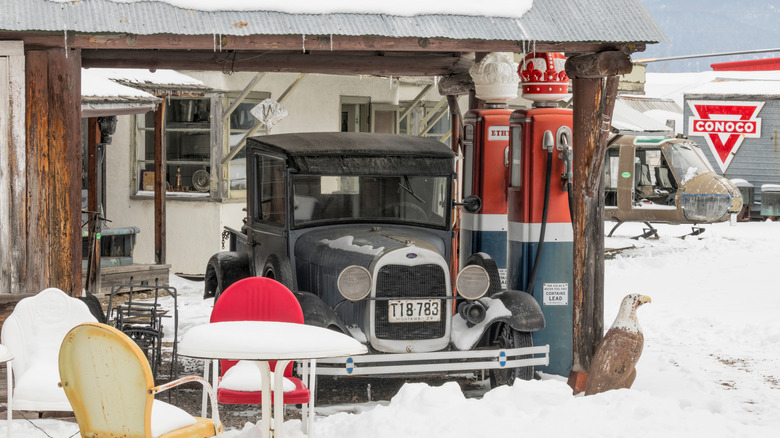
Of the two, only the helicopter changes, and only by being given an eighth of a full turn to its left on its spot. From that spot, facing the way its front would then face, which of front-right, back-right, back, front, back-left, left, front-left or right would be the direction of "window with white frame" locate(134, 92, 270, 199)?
back

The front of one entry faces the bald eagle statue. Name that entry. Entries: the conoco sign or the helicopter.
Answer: the conoco sign

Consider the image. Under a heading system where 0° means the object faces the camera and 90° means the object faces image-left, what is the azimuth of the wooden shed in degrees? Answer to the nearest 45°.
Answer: approximately 0°

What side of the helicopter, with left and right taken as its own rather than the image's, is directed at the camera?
right

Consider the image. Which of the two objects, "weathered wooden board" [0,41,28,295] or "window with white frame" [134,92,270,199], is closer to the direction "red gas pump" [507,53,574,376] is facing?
the weathered wooden board

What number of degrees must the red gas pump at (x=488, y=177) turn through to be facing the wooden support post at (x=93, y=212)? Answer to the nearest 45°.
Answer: approximately 90° to its right

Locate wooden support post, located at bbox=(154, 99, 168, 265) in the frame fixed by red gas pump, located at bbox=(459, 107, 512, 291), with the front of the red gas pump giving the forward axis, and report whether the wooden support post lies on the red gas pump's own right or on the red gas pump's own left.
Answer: on the red gas pump's own right

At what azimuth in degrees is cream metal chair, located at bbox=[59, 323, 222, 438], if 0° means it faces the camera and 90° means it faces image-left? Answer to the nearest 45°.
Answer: approximately 225°

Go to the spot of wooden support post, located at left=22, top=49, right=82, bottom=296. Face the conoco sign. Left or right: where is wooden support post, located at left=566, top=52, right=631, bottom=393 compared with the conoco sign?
right
